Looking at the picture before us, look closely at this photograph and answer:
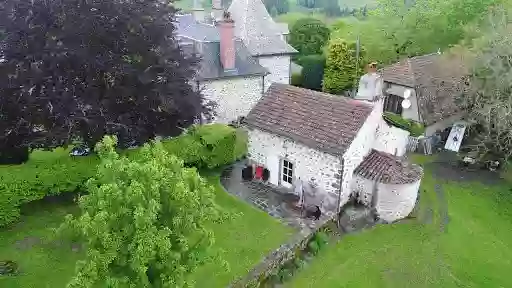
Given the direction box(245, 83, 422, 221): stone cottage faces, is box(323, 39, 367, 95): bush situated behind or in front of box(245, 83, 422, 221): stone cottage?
behind

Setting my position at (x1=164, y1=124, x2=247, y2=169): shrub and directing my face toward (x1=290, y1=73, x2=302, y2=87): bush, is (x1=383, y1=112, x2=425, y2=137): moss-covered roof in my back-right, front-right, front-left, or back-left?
front-right

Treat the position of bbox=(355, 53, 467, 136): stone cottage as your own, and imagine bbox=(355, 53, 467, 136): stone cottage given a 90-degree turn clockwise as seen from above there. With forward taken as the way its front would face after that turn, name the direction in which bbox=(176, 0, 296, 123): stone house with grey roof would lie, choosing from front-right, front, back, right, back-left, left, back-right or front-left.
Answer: front-left

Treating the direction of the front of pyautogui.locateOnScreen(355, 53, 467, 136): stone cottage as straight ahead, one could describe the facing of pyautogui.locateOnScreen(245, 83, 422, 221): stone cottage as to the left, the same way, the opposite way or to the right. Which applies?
the same way

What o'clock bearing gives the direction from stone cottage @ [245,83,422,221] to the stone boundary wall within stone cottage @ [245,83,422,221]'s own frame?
The stone boundary wall is roughly at 11 o'clock from the stone cottage.

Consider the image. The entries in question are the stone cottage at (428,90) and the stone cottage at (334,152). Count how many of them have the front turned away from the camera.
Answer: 0

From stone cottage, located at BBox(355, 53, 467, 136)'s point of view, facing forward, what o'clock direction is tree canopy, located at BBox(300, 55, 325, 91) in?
The tree canopy is roughly at 3 o'clock from the stone cottage.

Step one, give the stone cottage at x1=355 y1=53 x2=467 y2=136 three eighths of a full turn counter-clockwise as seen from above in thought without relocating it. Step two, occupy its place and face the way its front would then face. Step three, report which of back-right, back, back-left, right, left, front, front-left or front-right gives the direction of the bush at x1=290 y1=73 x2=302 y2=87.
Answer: back-left

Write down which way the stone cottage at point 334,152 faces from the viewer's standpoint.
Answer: facing the viewer and to the left of the viewer

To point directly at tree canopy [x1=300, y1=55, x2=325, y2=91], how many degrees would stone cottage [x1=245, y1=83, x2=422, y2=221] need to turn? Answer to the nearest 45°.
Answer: approximately 135° to its right
